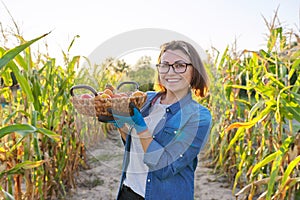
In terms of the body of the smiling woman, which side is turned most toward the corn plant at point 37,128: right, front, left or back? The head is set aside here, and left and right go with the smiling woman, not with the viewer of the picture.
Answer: right

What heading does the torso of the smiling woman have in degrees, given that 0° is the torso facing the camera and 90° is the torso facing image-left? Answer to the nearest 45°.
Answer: approximately 45°
